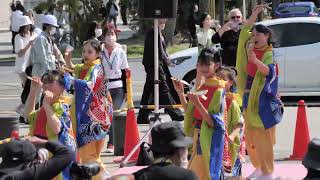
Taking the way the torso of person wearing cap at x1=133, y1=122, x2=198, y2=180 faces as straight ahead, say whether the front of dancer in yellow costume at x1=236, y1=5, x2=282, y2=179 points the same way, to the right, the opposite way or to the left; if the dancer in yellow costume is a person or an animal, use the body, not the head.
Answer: the opposite way

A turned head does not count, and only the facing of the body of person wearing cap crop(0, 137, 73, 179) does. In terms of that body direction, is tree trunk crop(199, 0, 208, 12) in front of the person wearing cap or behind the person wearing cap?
in front

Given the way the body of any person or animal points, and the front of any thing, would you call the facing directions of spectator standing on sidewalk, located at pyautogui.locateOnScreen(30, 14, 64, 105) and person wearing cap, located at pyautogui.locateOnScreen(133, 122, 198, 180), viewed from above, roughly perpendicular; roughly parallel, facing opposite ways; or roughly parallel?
roughly perpendicular

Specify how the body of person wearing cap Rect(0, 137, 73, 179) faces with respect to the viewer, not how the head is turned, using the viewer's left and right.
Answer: facing away from the viewer and to the right of the viewer

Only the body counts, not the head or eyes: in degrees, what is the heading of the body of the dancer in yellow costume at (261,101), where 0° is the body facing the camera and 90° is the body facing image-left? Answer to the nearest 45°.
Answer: approximately 45°

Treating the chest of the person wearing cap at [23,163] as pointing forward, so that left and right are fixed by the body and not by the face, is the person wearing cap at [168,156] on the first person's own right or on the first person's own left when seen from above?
on the first person's own right

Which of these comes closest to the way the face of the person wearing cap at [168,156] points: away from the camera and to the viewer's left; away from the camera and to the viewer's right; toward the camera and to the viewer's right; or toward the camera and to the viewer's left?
away from the camera and to the viewer's right

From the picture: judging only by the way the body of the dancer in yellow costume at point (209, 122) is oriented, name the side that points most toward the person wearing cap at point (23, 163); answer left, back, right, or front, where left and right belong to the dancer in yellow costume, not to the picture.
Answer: front

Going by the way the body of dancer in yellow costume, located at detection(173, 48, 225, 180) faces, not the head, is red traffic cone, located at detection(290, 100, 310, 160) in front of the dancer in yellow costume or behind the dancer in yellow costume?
behind

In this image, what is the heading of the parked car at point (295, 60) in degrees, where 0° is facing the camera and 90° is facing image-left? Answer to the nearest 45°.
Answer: approximately 90°

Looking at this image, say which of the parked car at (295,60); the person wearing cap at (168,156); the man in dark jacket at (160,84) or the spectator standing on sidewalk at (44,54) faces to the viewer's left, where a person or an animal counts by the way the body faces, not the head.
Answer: the parked car
